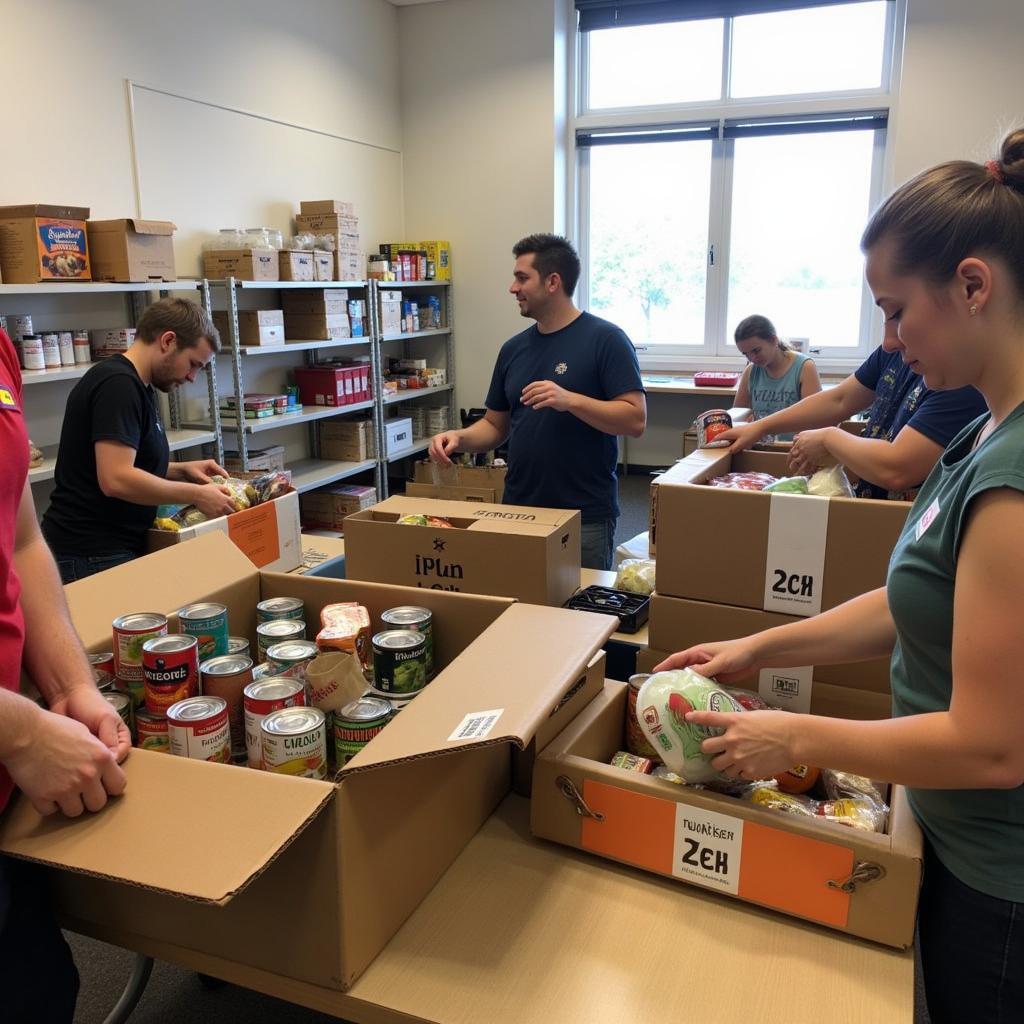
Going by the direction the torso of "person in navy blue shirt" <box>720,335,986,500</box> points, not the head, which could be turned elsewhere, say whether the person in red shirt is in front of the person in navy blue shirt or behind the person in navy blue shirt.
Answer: in front

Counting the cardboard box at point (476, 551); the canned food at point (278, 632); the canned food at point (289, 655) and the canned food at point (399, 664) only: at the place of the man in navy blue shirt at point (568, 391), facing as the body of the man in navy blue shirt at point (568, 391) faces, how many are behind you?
0

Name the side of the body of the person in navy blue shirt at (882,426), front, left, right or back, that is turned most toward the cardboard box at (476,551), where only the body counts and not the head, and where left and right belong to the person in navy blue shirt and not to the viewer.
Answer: front

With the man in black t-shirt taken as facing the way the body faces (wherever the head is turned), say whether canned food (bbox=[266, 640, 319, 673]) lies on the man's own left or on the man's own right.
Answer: on the man's own right

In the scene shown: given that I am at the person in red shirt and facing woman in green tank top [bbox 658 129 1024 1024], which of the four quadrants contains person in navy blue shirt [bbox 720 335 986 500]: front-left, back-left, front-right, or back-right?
front-left

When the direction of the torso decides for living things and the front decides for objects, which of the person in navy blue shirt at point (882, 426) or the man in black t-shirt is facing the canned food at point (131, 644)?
the person in navy blue shirt

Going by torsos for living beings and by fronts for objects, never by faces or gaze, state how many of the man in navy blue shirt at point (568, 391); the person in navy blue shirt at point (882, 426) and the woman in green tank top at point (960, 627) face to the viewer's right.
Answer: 0

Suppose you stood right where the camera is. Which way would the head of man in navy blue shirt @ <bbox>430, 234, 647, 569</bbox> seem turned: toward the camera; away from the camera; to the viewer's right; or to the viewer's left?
to the viewer's left

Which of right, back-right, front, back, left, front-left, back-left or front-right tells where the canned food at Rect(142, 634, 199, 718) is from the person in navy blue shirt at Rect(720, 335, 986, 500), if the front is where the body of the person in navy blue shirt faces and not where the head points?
front

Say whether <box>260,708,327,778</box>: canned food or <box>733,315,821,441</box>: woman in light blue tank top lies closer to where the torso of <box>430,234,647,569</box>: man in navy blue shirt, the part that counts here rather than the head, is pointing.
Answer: the canned food

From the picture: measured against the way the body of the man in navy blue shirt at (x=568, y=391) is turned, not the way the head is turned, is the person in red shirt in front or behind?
in front

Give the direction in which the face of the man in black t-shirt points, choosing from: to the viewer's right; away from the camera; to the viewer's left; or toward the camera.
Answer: to the viewer's right

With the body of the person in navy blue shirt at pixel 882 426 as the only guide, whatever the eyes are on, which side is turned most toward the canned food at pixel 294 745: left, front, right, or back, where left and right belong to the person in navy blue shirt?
front

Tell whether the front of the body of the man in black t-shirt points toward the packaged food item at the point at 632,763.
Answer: no

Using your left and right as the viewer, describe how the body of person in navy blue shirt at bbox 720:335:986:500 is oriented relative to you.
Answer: facing the viewer and to the left of the viewer

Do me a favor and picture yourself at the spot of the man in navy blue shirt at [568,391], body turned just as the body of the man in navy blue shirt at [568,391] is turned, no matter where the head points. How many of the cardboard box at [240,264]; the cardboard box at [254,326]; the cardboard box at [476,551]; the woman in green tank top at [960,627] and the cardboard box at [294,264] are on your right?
3

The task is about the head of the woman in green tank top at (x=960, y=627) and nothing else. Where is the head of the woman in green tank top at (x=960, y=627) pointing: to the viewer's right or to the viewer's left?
to the viewer's left

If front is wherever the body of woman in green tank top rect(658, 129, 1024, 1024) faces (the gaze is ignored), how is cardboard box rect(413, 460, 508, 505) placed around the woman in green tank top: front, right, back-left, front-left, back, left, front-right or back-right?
front-right

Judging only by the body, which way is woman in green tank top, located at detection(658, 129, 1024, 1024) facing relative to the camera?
to the viewer's left

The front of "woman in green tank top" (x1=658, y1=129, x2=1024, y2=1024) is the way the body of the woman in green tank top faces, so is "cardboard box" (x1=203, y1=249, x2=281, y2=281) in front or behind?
in front

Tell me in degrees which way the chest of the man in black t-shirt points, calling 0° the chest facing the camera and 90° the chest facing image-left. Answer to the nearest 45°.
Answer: approximately 270°
